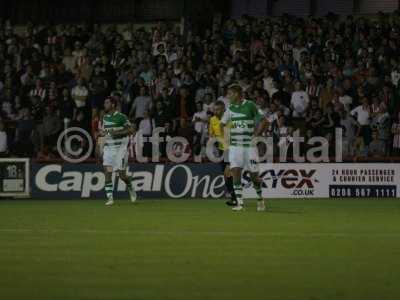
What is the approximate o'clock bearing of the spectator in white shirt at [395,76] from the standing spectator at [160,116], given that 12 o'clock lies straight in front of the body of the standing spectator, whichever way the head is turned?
The spectator in white shirt is roughly at 9 o'clock from the standing spectator.

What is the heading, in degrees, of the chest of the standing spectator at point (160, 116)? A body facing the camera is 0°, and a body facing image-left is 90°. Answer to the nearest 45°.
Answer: approximately 0°

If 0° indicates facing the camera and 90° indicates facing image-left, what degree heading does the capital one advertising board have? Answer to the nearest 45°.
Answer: approximately 0°

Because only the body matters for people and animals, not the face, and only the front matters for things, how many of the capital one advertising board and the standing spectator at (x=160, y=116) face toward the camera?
2

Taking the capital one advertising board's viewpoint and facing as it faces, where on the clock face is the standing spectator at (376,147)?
The standing spectator is roughly at 9 o'clock from the capital one advertising board.

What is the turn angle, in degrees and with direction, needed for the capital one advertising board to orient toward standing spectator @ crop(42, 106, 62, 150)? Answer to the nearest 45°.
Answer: approximately 90° to its right

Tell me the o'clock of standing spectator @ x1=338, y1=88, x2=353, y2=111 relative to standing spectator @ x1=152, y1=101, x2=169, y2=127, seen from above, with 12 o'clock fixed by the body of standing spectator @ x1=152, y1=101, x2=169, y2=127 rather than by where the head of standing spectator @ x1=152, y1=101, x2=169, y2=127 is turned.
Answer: standing spectator @ x1=338, y1=88, x2=353, y2=111 is roughly at 9 o'clock from standing spectator @ x1=152, y1=101, x2=169, y2=127.

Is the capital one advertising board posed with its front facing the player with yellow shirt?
yes

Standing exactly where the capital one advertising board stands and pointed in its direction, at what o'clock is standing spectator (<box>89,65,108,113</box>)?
The standing spectator is roughly at 4 o'clock from the capital one advertising board.
